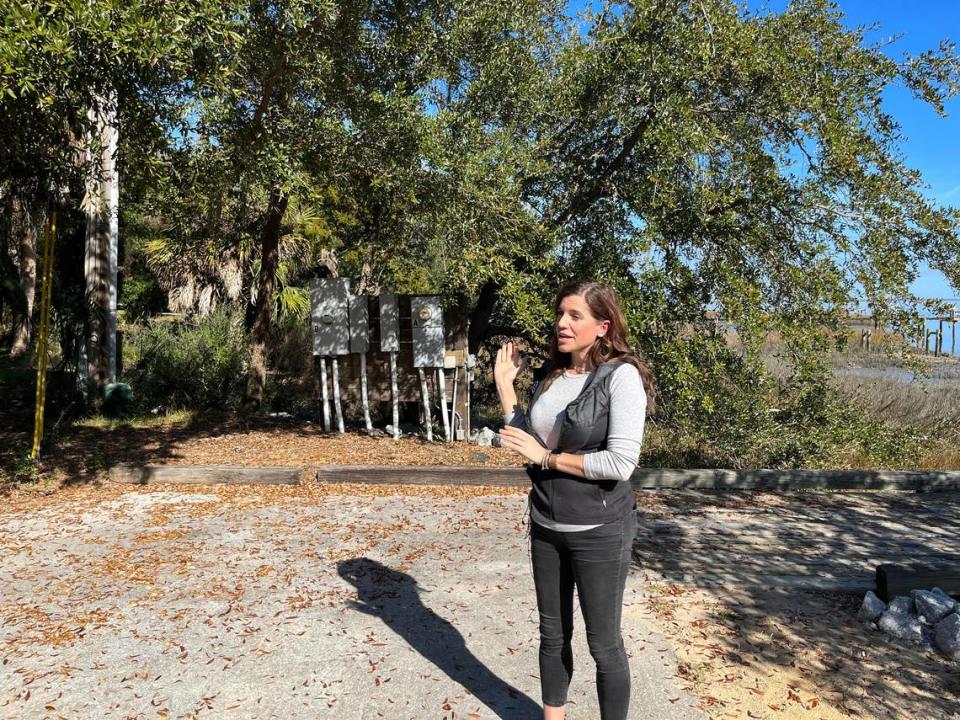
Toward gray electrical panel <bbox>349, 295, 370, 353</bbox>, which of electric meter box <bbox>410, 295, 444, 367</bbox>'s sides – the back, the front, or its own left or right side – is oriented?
right

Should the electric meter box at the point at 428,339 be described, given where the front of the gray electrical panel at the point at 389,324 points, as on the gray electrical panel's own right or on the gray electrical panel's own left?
on the gray electrical panel's own left

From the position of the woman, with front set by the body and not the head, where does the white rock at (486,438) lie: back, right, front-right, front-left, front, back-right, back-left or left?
back-right

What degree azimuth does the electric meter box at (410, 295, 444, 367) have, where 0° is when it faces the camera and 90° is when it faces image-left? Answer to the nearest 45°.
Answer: approximately 0°

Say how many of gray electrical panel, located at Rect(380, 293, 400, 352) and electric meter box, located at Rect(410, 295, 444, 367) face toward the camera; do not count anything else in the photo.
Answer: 2

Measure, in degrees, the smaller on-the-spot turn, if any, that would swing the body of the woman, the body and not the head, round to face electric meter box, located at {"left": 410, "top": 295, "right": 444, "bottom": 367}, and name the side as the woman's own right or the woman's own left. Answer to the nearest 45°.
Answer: approximately 135° to the woman's own right

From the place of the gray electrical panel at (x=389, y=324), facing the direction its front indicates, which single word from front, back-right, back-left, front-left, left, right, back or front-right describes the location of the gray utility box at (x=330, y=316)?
right

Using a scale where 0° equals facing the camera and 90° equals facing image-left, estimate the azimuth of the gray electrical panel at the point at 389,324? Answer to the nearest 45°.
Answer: approximately 0°

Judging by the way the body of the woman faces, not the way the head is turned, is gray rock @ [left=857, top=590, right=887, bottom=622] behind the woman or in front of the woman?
behind
